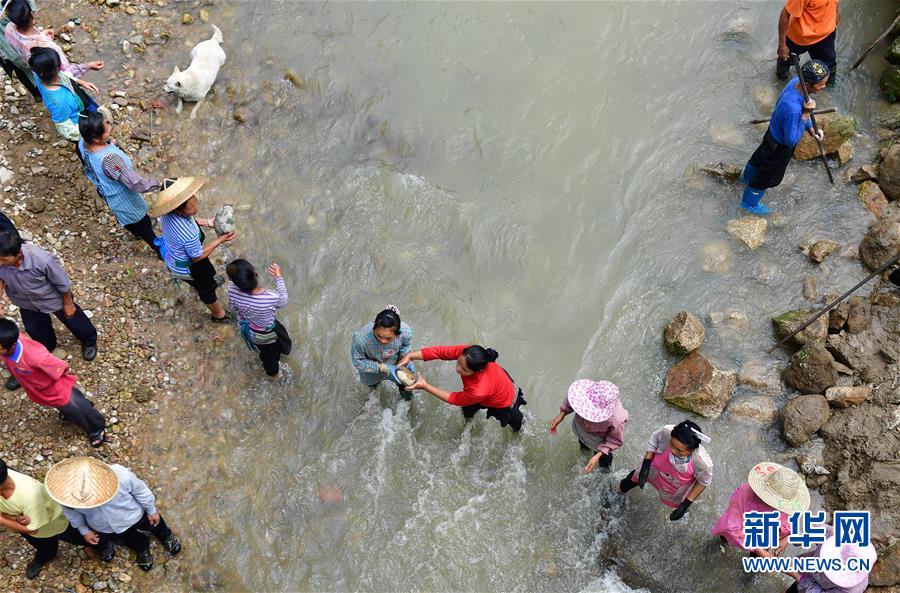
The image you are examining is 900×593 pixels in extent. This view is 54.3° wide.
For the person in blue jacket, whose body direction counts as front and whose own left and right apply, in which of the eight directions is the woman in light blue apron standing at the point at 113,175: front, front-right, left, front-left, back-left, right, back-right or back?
back-right

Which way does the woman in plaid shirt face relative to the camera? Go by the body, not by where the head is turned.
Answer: toward the camera

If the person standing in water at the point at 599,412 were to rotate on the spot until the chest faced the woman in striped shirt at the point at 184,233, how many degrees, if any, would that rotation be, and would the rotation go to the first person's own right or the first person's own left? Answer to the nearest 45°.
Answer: approximately 45° to the first person's own right

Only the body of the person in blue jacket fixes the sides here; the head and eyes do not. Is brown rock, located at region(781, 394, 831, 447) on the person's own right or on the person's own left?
on the person's own right

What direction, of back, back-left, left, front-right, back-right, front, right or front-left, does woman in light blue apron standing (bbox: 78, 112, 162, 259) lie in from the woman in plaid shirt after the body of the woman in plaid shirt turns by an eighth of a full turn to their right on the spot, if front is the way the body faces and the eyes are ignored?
right

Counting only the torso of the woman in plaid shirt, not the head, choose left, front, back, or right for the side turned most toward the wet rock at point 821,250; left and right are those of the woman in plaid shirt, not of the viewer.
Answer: left

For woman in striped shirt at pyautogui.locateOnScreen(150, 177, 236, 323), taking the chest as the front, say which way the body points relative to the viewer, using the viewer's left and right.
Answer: facing to the right of the viewer

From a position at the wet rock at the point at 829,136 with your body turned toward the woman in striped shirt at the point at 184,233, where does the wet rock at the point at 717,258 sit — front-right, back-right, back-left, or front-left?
front-left

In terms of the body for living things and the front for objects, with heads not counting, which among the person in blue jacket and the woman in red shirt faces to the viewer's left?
the woman in red shirt

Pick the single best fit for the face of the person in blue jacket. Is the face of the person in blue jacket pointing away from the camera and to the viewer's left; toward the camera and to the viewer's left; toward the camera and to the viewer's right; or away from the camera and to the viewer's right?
toward the camera and to the viewer's right

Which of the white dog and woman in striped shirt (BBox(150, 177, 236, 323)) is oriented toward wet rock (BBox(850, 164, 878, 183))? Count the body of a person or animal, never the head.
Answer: the woman in striped shirt
